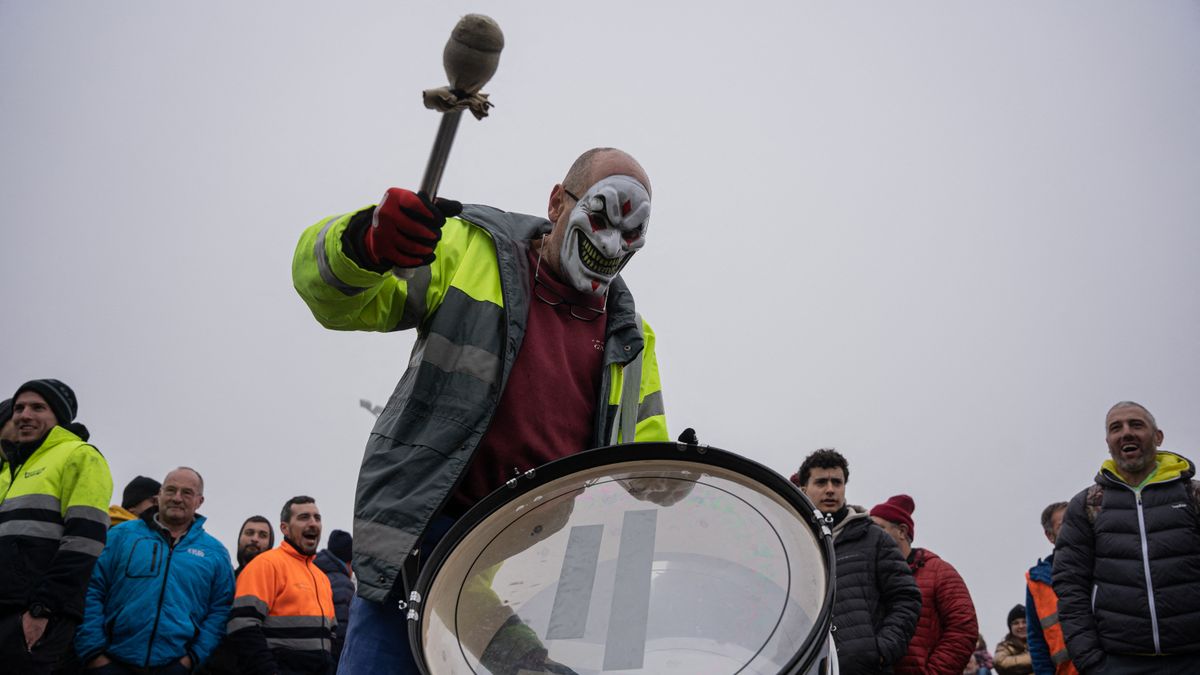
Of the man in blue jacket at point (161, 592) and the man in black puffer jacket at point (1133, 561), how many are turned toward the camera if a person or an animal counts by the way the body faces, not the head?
2

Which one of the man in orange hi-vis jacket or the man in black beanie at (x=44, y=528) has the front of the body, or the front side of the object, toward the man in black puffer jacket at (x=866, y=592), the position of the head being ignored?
the man in orange hi-vis jacket

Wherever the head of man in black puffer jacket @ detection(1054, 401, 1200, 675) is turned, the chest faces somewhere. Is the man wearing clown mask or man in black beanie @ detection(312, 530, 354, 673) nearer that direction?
the man wearing clown mask

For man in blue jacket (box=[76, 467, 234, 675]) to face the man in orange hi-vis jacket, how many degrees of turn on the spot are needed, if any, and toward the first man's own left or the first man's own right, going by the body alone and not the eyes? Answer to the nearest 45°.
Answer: approximately 135° to the first man's own left

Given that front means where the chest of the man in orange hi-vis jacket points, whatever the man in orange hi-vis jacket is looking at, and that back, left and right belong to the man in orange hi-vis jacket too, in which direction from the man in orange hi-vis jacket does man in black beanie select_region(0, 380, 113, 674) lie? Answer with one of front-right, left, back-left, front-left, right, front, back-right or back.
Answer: right

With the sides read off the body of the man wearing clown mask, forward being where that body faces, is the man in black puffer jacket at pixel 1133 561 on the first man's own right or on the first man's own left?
on the first man's own left

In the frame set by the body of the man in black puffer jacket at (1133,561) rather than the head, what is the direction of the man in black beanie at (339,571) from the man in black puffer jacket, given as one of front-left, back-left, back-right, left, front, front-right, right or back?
right

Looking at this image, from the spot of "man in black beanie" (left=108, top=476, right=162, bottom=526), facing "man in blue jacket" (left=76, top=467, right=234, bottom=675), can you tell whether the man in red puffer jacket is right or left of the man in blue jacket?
left

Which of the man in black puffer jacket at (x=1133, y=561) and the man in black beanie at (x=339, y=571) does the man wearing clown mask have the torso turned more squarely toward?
the man in black puffer jacket

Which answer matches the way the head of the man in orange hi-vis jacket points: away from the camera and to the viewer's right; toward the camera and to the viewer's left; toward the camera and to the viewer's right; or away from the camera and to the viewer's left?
toward the camera and to the viewer's right

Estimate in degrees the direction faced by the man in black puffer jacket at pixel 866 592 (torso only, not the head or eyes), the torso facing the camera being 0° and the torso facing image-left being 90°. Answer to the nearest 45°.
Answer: approximately 45°

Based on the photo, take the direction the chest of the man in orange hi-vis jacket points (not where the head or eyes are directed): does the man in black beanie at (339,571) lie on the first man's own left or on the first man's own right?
on the first man's own left
